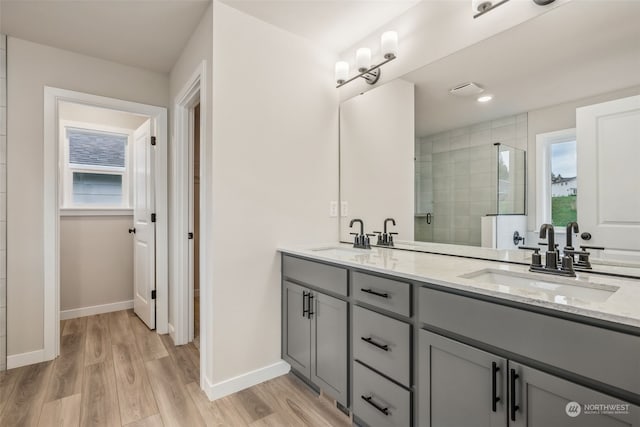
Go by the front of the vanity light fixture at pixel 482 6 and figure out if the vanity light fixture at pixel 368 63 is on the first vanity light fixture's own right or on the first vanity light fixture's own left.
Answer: on the first vanity light fixture's own right

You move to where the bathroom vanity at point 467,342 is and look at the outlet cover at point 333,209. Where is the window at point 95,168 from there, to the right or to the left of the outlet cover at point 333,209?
left

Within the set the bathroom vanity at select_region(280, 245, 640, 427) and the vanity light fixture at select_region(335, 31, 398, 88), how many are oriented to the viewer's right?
0

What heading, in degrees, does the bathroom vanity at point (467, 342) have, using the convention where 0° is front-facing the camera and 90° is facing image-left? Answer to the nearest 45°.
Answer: approximately 45°

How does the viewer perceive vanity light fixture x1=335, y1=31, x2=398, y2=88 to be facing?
facing the viewer and to the left of the viewer

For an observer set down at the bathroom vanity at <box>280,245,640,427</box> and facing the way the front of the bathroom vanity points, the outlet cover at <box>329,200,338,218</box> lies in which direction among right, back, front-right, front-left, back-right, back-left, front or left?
right

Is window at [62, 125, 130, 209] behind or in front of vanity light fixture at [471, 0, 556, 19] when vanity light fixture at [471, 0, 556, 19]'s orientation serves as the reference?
in front

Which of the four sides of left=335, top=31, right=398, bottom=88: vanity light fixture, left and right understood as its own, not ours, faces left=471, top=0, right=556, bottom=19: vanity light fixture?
left
